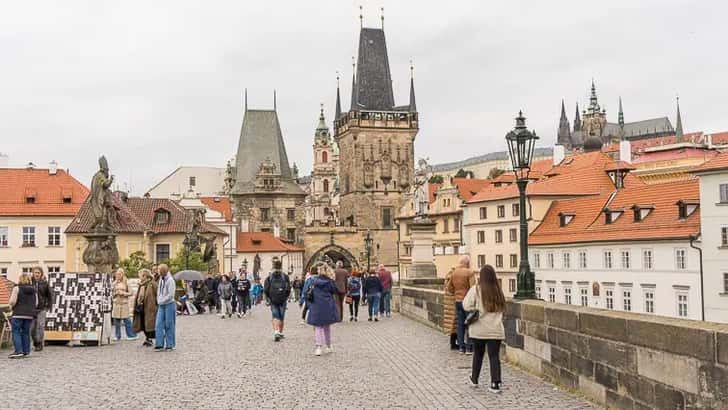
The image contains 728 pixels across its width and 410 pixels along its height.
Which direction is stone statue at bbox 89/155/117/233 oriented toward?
to the viewer's right

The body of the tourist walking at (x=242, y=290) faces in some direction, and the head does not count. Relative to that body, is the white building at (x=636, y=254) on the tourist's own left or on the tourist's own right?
on the tourist's own left

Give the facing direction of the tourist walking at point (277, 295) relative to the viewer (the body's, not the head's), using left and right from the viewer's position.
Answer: facing away from the viewer

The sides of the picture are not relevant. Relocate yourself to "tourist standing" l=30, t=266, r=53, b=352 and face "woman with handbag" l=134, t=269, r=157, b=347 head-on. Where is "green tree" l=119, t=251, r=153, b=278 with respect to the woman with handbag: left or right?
left

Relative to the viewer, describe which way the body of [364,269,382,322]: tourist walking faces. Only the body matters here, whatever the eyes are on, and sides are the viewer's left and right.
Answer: facing away from the viewer

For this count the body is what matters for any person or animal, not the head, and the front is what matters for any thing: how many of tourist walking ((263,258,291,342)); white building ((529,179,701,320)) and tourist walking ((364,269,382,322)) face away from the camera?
2

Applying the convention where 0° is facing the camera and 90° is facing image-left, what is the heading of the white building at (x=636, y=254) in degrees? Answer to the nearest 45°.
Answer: approximately 45°

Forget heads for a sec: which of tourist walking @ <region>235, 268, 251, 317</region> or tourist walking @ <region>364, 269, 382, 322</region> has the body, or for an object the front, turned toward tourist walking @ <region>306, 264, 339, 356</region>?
tourist walking @ <region>235, 268, 251, 317</region>

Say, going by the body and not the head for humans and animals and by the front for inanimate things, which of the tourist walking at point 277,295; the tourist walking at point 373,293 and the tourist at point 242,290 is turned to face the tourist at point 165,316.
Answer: the tourist at point 242,290

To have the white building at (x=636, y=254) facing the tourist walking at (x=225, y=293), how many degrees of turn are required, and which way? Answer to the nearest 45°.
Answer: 0° — it already faces them

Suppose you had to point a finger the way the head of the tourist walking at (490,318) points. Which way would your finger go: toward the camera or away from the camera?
away from the camera

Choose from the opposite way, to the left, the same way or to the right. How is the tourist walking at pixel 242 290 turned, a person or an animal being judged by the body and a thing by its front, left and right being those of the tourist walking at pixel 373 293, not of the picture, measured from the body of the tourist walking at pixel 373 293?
the opposite way
